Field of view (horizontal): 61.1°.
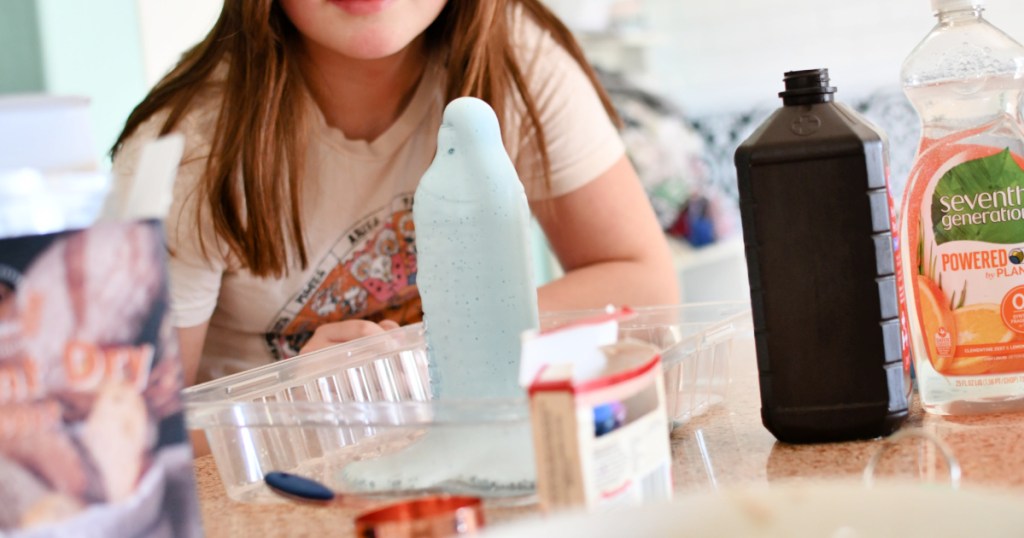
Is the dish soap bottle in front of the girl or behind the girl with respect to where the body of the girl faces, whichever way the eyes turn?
in front

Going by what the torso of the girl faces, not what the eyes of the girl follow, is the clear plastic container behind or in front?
in front

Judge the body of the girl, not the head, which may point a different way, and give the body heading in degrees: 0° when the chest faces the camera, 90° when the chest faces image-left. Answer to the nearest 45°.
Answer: approximately 0°

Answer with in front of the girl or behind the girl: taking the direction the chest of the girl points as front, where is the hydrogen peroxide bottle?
in front

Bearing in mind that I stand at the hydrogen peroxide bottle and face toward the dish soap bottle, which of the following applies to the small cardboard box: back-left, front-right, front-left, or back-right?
back-right
